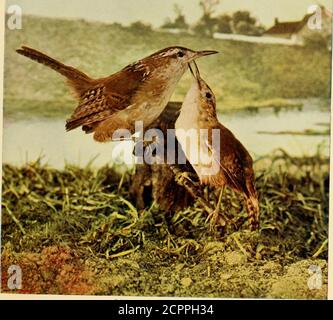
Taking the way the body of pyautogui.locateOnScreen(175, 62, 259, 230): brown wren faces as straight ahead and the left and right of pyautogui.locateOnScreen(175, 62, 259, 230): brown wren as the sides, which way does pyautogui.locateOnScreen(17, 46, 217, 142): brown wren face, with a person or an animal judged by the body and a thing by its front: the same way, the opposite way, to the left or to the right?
the opposite way

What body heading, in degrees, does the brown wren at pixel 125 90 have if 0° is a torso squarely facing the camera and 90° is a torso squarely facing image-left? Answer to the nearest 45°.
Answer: approximately 270°

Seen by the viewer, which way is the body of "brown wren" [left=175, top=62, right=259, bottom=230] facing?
to the viewer's left

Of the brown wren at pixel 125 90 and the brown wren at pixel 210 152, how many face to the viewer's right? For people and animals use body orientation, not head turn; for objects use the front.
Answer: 1

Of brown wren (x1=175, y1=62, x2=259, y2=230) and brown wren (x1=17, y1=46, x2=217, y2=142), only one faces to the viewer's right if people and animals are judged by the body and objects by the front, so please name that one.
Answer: brown wren (x1=17, y1=46, x2=217, y2=142)
